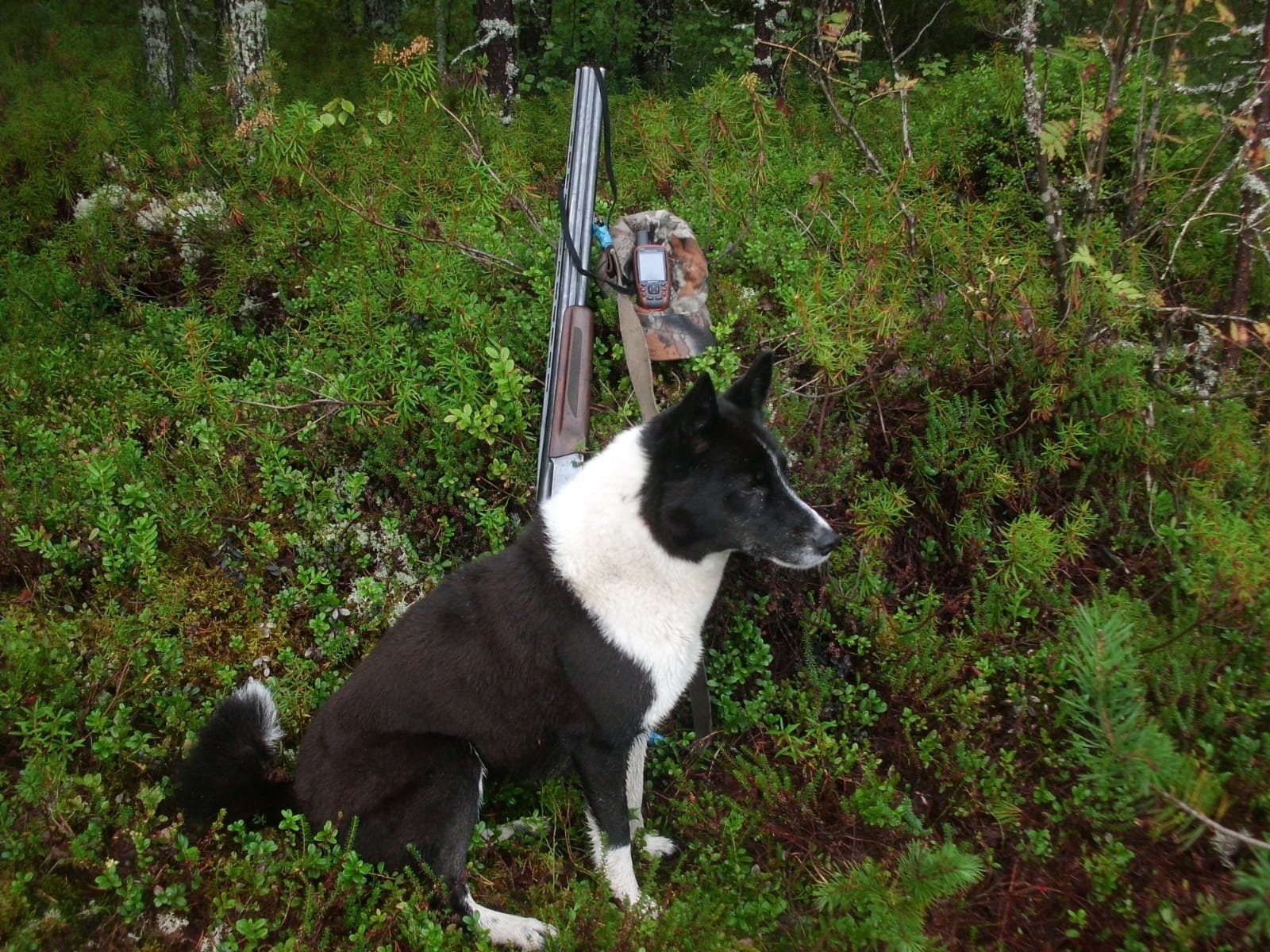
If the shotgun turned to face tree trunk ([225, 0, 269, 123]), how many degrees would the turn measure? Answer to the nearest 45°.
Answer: approximately 45° to its left

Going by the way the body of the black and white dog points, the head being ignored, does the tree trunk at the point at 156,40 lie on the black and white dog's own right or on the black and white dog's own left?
on the black and white dog's own left

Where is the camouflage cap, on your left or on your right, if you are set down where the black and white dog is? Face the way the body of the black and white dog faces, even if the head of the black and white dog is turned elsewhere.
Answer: on your left

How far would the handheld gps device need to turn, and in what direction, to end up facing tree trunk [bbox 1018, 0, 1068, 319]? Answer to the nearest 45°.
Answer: approximately 90° to its left

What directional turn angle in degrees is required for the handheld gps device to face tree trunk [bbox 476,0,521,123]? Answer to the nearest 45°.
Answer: approximately 180°

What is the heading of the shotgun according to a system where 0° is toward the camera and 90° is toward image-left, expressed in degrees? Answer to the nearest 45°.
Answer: approximately 180°

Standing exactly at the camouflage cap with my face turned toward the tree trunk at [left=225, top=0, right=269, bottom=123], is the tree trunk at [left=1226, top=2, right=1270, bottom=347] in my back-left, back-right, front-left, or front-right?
back-right

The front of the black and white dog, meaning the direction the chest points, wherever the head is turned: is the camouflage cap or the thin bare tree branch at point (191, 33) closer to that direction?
the camouflage cap

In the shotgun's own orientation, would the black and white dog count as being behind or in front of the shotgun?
behind

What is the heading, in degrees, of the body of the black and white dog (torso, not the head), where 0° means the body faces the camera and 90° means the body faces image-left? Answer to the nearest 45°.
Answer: approximately 270°

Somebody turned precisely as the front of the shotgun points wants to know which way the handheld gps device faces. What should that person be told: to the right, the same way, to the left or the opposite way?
the opposite way

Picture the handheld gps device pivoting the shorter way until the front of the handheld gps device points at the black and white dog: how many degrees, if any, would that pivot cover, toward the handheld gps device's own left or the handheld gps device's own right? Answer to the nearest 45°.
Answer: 0° — it already faces it
